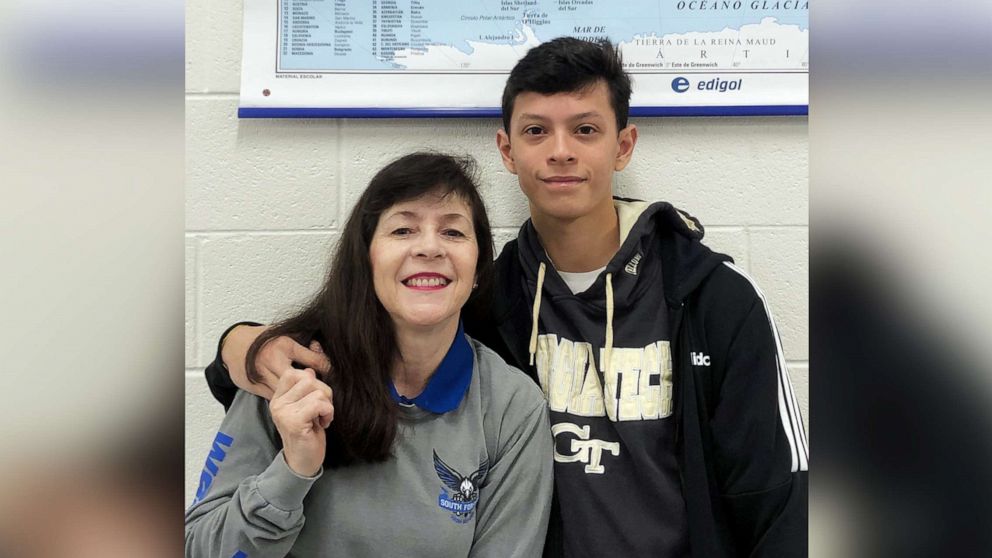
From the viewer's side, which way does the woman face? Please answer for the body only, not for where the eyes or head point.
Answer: toward the camera

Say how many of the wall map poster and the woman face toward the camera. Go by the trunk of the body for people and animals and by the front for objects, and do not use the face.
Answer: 2
